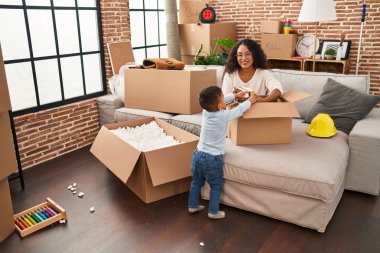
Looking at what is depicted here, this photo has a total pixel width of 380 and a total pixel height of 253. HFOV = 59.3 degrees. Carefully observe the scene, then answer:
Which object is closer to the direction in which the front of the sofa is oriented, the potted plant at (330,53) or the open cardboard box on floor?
the open cardboard box on floor

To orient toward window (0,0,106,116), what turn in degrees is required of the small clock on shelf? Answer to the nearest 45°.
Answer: approximately 45° to its right

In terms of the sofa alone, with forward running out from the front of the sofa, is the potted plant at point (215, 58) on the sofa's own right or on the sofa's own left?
on the sofa's own right

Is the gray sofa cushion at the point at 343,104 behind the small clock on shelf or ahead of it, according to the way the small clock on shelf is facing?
ahead

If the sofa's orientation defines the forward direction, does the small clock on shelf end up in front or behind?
behind

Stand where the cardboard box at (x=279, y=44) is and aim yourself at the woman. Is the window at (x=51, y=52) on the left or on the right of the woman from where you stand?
right

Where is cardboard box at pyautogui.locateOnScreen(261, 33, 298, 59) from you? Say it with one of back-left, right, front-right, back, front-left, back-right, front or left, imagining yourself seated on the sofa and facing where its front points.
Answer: back-right

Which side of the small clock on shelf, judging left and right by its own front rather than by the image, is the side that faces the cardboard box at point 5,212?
front

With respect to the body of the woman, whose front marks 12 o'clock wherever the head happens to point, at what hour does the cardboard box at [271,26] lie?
The cardboard box is roughly at 6 o'clock from the woman.

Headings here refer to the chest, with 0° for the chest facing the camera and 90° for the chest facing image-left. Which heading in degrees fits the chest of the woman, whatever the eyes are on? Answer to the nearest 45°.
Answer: approximately 0°

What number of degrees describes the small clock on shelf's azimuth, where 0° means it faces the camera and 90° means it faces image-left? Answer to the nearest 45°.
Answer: approximately 0°

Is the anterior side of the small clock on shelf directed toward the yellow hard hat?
yes

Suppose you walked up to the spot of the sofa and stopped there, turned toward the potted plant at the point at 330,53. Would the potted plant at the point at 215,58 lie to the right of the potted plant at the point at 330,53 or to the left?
left

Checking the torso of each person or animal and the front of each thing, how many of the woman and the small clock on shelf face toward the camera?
2

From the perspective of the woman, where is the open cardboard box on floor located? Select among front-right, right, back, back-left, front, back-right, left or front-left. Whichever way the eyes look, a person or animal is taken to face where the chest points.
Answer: front-right
